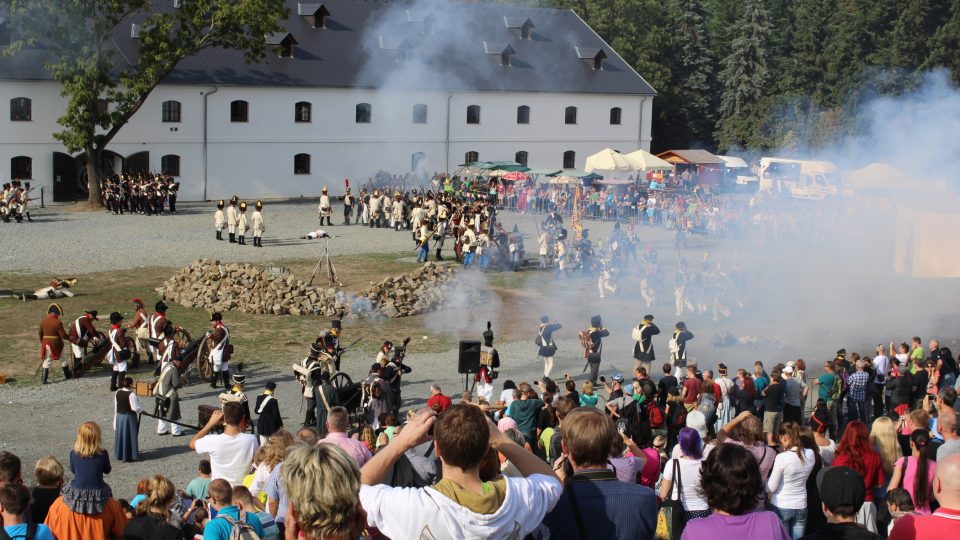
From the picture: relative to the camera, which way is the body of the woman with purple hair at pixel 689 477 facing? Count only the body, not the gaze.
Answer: away from the camera

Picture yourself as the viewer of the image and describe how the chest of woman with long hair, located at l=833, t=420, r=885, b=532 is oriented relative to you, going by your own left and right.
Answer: facing away from the viewer

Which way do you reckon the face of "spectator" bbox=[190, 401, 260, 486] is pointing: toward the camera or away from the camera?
away from the camera

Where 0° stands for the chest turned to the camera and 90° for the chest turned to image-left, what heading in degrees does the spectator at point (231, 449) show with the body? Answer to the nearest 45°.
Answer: approximately 135°

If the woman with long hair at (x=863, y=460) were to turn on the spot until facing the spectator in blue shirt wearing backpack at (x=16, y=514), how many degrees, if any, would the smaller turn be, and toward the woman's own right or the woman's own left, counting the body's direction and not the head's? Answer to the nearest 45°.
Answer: approximately 135° to the woman's own left

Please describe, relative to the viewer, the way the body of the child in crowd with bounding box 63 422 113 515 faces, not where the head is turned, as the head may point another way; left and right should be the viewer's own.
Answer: facing away from the viewer

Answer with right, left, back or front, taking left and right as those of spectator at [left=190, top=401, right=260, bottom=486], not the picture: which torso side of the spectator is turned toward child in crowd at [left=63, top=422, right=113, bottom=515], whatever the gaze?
left

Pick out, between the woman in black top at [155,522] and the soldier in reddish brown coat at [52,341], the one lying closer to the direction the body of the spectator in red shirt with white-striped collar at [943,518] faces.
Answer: the soldier in reddish brown coat

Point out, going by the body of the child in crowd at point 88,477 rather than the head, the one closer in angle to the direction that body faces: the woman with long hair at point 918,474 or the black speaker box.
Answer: the black speaker box

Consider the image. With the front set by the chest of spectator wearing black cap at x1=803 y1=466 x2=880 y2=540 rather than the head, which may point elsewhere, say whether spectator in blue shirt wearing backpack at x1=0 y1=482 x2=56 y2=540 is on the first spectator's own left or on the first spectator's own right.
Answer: on the first spectator's own left

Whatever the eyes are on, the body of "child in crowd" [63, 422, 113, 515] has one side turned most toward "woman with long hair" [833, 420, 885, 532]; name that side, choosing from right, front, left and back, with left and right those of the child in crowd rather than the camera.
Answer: right

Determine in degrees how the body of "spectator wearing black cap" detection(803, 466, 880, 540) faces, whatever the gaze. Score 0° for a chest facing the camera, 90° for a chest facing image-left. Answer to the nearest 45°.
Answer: approximately 180°
